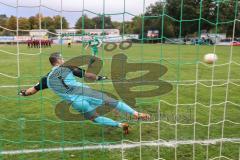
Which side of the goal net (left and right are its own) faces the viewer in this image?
back
